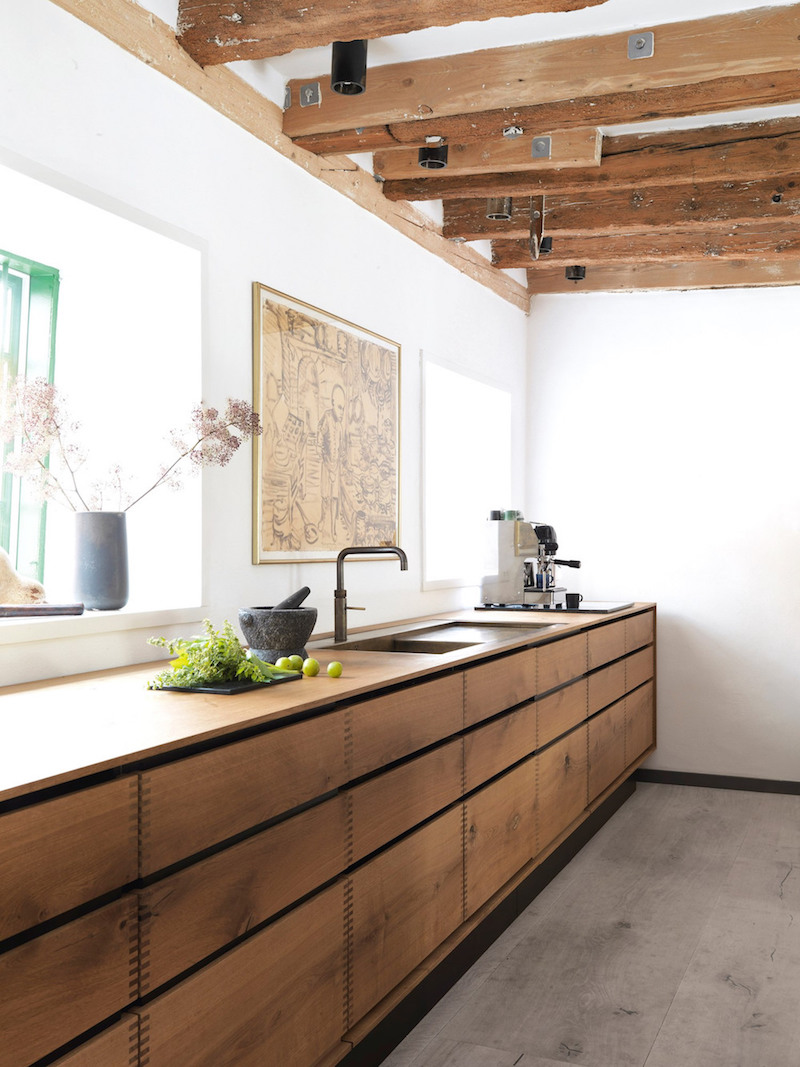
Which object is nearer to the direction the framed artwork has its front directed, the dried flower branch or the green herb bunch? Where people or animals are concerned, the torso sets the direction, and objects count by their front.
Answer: the green herb bunch

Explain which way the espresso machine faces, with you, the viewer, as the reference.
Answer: facing to the right of the viewer

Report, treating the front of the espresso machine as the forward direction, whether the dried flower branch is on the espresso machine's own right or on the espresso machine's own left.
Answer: on the espresso machine's own right

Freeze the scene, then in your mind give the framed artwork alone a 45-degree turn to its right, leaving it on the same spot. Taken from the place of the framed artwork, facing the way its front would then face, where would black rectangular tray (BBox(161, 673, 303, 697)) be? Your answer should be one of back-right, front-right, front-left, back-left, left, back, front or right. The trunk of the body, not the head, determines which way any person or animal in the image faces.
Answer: front

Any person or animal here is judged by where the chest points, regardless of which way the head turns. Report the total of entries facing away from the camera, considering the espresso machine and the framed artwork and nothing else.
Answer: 0

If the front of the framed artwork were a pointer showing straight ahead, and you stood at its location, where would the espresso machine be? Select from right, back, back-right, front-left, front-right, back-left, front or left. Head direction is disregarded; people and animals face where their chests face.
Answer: left

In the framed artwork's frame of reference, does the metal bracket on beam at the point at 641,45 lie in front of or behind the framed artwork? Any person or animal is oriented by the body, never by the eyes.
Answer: in front

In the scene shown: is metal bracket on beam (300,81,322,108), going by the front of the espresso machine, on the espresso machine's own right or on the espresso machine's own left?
on the espresso machine's own right

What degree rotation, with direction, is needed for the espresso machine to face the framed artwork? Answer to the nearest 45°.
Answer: approximately 135° to its right

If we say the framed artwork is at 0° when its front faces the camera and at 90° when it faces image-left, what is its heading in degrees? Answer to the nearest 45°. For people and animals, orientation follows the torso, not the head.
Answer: approximately 315°

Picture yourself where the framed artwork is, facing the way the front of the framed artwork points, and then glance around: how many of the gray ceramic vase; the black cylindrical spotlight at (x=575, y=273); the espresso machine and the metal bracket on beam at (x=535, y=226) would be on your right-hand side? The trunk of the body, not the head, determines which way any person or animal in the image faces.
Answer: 1

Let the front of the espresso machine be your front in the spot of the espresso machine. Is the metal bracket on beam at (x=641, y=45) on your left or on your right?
on your right

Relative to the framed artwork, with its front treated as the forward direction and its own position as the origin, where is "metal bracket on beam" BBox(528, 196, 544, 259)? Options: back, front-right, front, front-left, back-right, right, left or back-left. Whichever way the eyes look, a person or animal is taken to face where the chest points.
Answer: left

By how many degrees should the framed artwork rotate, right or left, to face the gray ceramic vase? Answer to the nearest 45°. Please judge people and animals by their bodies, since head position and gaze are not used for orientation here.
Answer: approximately 90° to its right
